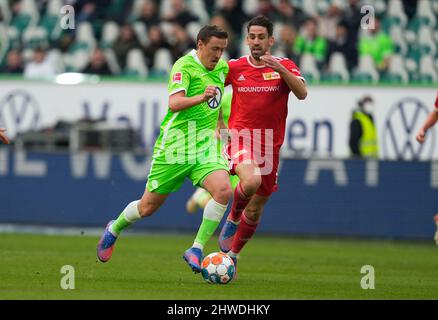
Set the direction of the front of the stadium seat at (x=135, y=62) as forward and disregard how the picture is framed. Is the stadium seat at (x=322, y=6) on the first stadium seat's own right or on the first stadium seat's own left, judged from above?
on the first stadium seat's own left

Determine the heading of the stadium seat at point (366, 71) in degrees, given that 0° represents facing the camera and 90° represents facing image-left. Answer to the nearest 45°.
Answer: approximately 0°

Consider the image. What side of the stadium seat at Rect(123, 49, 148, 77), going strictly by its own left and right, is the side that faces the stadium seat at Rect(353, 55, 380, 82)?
left

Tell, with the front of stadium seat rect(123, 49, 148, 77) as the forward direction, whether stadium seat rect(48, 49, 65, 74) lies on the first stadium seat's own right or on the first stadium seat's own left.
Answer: on the first stadium seat's own right
